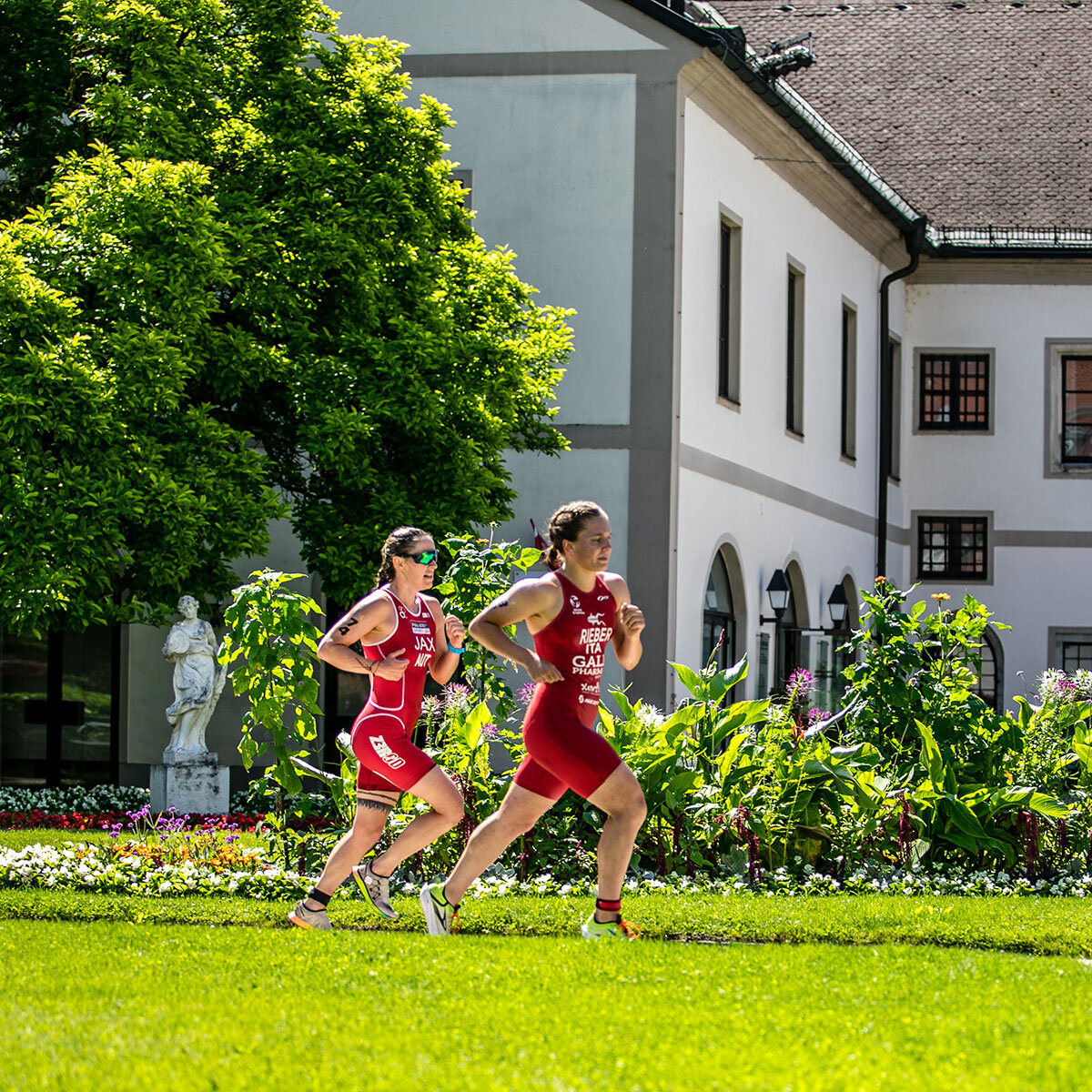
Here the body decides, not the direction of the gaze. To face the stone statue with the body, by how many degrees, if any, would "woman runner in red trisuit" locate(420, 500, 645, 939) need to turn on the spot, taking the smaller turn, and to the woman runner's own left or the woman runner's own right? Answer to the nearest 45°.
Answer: approximately 135° to the woman runner's own left

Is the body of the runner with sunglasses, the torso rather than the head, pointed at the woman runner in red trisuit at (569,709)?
yes

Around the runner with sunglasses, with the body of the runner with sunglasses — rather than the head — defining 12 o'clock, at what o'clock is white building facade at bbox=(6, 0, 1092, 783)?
The white building facade is roughly at 8 o'clock from the runner with sunglasses.

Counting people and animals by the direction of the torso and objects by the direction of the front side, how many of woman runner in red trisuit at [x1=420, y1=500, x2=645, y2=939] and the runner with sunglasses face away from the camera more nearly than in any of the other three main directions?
0

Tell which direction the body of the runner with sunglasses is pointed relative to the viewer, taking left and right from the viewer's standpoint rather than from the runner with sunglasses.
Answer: facing the viewer and to the right of the viewer

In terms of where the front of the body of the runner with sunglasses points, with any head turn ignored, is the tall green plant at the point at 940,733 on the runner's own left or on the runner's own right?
on the runner's own left

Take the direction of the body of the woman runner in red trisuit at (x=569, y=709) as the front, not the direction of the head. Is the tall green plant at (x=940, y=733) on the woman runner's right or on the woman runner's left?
on the woman runner's left

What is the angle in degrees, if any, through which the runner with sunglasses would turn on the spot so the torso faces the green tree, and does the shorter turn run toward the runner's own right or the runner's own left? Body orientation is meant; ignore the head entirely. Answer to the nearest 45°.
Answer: approximately 135° to the runner's own left
